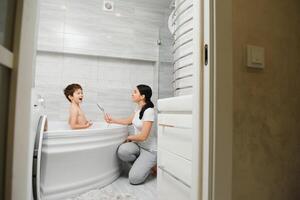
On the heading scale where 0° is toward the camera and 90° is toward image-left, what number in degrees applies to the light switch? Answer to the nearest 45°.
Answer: approximately 0°

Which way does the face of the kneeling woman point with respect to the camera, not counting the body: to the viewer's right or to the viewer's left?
to the viewer's left

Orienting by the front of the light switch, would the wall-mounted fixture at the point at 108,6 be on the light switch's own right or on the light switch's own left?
on the light switch's own right

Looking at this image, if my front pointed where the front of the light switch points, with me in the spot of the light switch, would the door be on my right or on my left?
on my right

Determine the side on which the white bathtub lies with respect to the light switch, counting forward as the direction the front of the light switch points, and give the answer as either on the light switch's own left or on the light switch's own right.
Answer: on the light switch's own right
